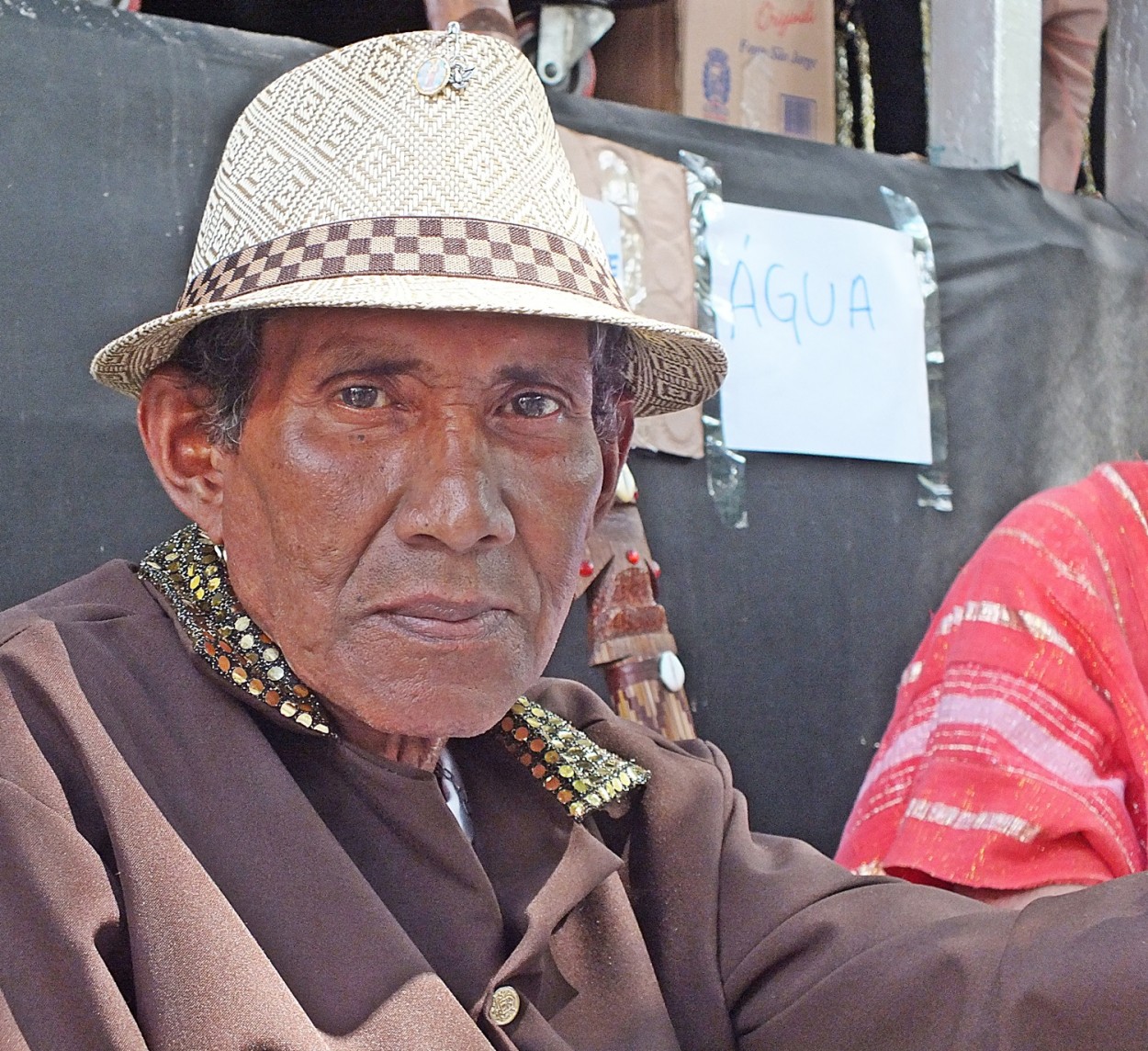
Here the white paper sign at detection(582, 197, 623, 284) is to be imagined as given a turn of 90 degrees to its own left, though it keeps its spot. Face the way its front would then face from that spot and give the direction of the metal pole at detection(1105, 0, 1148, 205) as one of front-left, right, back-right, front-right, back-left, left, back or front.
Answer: front-left

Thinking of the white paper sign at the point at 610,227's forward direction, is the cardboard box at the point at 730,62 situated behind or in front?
behind

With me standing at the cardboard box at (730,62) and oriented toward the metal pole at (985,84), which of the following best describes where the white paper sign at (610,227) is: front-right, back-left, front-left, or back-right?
back-right

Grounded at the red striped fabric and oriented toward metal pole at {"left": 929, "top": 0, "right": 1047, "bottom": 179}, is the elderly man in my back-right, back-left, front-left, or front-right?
back-left

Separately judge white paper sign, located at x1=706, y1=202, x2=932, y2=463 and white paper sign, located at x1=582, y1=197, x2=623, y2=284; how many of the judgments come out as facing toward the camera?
2

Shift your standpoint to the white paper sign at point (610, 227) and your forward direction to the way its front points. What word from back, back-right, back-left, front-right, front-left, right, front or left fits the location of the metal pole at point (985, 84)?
back-left

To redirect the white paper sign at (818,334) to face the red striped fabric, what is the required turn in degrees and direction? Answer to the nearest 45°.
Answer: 0° — it already faces it

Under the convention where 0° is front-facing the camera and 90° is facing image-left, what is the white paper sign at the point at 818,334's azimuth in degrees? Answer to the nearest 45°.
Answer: approximately 0°

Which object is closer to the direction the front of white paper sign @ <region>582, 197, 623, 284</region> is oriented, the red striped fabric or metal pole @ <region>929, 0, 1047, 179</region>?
the red striped fabric
